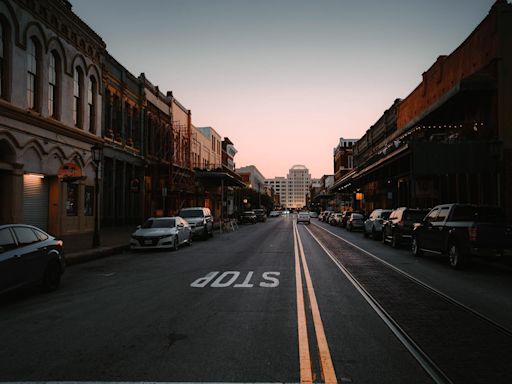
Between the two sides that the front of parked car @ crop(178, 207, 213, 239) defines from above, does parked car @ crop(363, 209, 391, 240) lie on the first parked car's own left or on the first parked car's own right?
on the first parked car's own left

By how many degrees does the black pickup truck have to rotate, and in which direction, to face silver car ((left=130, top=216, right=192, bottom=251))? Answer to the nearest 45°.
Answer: approximately 45° to its left

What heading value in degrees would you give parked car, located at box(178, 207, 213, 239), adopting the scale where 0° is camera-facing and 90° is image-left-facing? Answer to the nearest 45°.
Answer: approximately 45°

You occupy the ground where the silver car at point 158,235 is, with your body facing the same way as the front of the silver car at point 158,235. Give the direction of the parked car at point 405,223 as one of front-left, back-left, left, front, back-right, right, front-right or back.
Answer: back-left

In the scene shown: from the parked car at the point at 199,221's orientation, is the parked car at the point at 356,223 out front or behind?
behind

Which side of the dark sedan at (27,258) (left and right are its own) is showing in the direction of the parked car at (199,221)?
back

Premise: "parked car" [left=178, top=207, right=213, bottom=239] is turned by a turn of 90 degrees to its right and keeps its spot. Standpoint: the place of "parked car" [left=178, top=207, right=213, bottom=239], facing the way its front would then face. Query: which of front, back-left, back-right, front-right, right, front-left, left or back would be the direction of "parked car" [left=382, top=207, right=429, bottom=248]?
back

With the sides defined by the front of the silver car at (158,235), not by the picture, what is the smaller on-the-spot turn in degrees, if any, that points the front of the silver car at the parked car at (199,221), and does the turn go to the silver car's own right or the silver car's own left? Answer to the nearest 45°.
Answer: approximately 135° to the silver car's own right

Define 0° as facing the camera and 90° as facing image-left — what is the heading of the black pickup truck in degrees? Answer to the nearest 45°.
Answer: approximately 135°

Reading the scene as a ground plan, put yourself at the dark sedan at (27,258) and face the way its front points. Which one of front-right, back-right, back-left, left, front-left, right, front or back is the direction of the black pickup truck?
back-left
